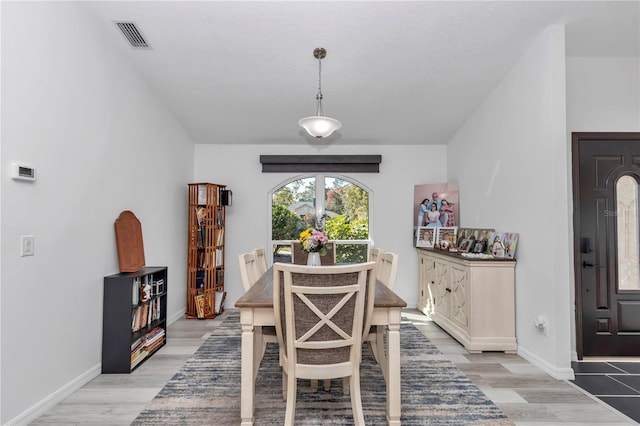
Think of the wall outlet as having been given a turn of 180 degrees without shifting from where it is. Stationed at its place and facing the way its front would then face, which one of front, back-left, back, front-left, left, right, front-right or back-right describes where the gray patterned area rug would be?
back

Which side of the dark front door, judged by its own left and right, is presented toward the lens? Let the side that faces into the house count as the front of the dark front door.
front

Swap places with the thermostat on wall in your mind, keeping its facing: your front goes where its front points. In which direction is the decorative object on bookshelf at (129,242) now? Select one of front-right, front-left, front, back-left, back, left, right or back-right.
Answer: left

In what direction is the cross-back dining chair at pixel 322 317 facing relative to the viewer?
away from the camera

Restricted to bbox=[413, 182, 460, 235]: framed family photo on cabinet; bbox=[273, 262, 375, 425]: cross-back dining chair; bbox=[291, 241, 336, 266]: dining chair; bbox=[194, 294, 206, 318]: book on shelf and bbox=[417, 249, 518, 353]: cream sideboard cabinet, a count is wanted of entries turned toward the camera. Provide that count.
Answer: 3

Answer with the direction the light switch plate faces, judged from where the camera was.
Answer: facing the viewer and to the right of the viewer

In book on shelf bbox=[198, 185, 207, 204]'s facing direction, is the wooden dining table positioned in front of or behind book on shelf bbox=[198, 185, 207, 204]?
in front

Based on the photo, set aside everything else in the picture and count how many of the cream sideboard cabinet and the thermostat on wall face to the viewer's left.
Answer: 1

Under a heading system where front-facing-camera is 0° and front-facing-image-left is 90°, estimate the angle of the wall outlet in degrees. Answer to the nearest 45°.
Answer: approximately 45°

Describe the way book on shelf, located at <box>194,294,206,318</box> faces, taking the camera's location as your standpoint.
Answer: facing the viewer

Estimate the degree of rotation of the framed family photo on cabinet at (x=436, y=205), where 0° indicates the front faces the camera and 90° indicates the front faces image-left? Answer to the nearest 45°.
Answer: approximately 0°

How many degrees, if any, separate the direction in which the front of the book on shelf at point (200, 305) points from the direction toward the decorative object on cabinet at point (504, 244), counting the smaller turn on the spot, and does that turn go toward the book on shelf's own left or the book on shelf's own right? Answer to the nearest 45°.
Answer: approximately 45° to the book on shelf's own left

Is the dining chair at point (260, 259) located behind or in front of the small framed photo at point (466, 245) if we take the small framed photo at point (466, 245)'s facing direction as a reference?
in front
